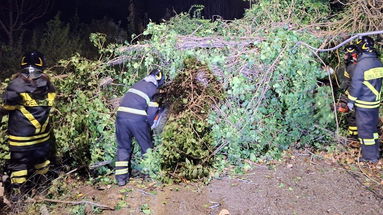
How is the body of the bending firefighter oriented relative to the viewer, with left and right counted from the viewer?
facing away from the viewer and to the right of the viewer

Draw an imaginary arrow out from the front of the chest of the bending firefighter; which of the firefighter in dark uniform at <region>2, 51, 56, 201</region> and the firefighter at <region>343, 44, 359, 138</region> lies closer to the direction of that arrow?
the firefighter

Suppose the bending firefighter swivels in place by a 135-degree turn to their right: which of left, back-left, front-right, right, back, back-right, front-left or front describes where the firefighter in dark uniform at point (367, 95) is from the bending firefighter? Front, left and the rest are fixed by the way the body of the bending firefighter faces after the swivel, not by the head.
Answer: left

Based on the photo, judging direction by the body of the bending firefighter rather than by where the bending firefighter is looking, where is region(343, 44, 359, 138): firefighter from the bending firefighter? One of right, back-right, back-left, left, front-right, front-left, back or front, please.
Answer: front-right

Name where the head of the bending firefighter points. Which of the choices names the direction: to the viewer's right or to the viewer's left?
to the viewer's right
